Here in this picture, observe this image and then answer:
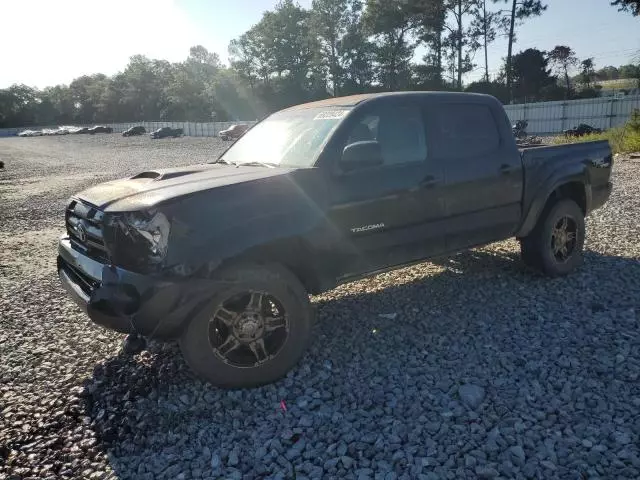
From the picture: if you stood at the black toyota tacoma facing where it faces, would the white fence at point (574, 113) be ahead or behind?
behind

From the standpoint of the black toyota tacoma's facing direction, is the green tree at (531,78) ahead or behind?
behind

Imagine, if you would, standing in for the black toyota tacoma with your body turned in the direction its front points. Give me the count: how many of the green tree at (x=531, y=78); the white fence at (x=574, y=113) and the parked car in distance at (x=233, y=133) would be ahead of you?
0

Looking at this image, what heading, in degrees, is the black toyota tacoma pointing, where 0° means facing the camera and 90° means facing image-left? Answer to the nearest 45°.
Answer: approximately 45°

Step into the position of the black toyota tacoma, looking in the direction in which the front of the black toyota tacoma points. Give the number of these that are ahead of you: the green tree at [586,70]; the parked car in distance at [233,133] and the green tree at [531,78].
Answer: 0

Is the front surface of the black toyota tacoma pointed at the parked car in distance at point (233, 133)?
no

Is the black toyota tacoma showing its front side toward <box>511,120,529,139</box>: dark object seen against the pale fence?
no

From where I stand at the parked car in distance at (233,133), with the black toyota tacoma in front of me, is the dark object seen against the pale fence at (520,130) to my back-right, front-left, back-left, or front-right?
front-left

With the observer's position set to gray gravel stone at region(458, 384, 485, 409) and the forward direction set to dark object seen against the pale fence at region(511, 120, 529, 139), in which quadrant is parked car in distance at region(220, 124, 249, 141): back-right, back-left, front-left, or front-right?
front-left
